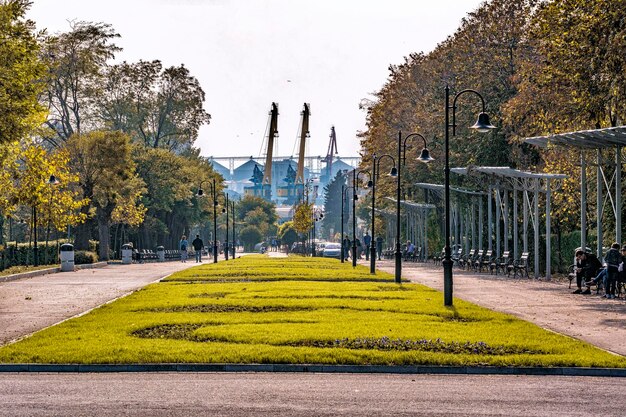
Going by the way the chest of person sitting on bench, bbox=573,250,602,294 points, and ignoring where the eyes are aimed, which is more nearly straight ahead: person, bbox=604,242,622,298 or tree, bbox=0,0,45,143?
the tree

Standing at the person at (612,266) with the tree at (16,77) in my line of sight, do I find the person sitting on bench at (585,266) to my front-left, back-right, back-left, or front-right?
front-right

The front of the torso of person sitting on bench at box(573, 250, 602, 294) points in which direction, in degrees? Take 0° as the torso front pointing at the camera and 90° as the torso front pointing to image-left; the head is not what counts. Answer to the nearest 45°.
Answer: approximately 90°

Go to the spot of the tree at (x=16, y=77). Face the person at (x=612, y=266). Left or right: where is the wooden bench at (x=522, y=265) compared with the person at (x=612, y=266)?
left

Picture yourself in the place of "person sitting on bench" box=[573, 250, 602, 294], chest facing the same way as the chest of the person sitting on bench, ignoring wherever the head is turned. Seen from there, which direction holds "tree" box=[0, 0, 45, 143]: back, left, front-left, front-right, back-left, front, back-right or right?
front

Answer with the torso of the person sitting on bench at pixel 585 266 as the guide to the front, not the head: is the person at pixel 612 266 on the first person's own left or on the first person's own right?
on the first person's own left

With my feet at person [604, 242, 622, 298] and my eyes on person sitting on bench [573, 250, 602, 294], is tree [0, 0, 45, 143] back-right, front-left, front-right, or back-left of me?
front-left

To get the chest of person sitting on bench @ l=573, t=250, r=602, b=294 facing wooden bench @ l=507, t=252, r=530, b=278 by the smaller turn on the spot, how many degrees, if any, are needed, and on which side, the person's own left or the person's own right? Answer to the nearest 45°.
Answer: approximately 90° to the person's own right
